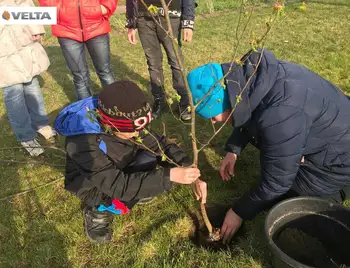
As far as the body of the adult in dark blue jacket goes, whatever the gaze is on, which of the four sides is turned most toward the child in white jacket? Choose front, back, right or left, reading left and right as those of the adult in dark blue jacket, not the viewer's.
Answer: front

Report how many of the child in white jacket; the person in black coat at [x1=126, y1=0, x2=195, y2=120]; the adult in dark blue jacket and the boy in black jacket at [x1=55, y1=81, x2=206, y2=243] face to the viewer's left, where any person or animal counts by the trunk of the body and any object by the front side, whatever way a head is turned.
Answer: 1

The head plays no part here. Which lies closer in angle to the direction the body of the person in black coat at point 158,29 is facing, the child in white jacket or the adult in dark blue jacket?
the adult in dark blue jacket

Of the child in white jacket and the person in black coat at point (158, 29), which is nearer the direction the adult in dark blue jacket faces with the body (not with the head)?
the child in white jacket

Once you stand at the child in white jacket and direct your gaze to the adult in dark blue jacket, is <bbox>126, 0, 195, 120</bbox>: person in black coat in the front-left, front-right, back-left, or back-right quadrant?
front-left

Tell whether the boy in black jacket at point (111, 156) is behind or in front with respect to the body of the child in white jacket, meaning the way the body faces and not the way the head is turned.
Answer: in front

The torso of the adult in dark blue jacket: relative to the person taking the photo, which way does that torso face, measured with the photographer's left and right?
facing to the left of the viewer

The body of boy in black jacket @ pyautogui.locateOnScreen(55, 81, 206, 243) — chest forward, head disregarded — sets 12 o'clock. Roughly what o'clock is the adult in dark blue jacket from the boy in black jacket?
The adult in dark blue jacket is roughly at 11 o'clock from the boy in black jacket.

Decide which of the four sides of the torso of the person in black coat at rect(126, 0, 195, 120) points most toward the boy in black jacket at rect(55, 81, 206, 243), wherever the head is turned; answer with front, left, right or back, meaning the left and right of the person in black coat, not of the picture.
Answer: front

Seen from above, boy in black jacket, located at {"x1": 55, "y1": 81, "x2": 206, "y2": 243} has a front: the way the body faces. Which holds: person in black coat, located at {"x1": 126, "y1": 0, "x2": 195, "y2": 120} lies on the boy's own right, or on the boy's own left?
on the boy's own left

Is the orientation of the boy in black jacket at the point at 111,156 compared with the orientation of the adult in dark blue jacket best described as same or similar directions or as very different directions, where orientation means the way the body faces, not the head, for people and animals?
very different directions

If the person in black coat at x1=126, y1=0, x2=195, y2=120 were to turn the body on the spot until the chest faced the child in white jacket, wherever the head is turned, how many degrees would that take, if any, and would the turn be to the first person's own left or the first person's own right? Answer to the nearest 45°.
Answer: approximately 45° to the first person's own right

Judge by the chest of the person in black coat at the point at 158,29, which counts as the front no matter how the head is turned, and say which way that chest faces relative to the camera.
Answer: toward the camera

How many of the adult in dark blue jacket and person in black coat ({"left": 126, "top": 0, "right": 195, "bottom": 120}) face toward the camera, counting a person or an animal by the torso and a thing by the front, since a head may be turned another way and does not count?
1

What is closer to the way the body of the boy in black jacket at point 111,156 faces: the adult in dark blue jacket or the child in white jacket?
the adult in dark blue jacket

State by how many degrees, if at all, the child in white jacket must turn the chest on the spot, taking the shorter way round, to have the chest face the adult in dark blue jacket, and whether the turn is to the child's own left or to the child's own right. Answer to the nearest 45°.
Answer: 0° — they already face them

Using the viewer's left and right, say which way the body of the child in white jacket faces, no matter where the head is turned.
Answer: facing the viewer and to the right of the viewer
